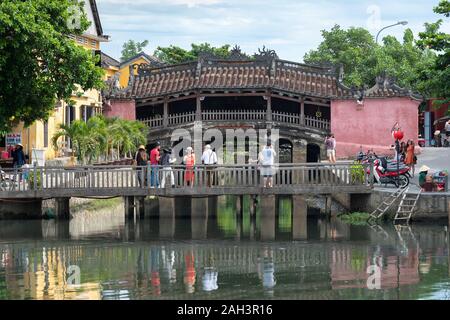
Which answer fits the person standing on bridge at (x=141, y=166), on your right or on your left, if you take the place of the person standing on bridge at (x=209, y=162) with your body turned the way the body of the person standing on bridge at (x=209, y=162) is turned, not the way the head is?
on your left

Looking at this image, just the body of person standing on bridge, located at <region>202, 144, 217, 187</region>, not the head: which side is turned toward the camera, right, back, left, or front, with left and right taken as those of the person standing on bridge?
back

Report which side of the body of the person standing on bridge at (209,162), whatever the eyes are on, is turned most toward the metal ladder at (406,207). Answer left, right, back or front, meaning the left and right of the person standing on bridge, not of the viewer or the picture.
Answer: right
